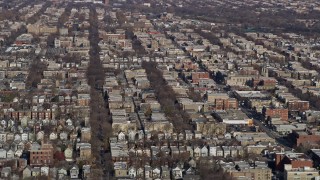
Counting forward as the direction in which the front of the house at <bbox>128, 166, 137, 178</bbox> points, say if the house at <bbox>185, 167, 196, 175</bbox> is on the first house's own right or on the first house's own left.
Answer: on the first house's own left
